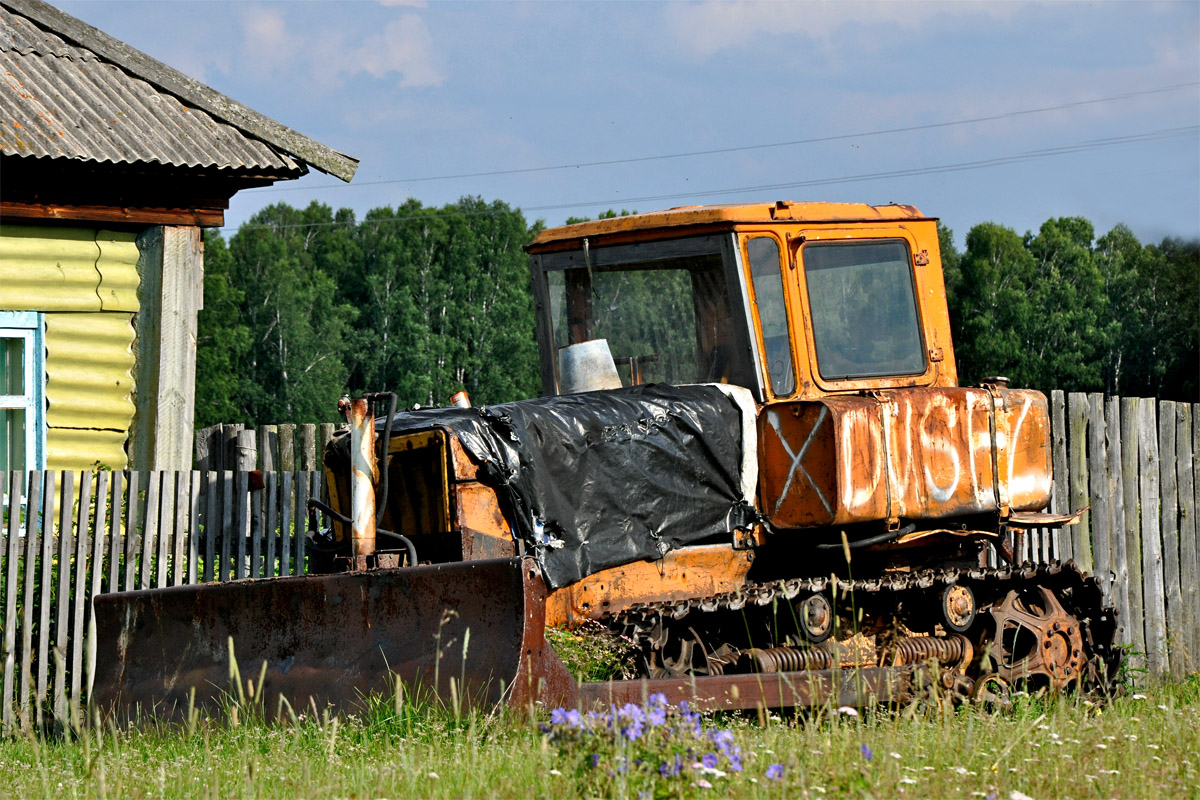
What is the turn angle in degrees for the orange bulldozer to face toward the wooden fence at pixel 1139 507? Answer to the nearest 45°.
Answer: approximately 180°

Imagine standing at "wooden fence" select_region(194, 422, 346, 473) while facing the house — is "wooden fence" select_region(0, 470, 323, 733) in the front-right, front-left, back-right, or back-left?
front-left

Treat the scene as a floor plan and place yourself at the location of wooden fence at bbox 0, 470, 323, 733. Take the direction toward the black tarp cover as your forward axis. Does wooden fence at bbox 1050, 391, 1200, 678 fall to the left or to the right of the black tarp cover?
left

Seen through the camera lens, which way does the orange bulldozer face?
facing the viewer and to the left of the viewer
